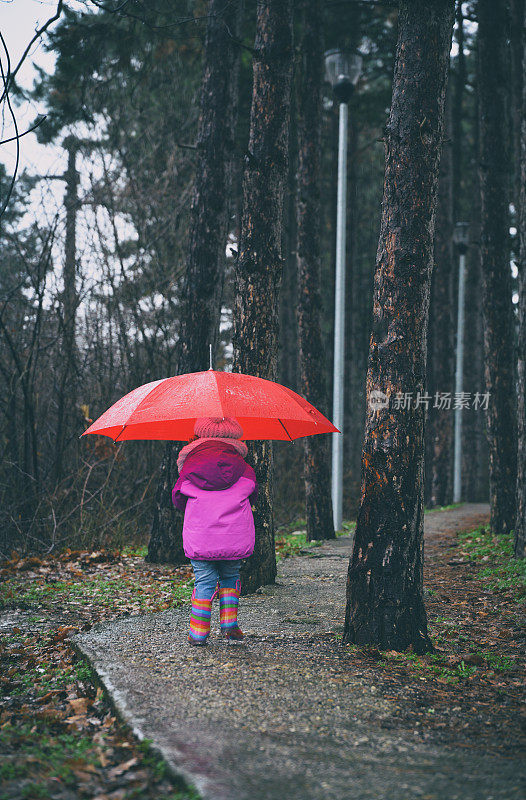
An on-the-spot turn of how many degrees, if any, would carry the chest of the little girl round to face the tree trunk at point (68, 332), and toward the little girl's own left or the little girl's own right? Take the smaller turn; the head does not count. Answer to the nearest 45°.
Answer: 0° — they already face it

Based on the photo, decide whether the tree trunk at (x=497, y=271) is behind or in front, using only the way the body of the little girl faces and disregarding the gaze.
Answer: in front

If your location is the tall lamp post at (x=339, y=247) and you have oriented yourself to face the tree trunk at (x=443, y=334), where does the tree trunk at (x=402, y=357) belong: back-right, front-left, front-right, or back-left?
back-right

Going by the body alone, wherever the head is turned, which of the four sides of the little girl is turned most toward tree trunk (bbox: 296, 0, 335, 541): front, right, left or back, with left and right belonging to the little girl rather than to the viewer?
front

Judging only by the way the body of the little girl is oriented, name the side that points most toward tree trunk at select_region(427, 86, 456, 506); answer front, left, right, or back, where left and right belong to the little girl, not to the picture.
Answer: front

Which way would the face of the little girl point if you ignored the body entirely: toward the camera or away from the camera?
away from the camera

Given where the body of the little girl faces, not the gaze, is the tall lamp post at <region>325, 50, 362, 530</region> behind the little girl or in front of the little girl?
in front

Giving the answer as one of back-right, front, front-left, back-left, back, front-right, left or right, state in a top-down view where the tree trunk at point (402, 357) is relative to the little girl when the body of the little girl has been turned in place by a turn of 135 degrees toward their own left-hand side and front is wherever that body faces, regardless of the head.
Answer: back-left

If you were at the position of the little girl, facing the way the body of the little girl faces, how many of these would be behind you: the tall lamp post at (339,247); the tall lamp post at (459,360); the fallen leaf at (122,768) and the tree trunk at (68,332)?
1

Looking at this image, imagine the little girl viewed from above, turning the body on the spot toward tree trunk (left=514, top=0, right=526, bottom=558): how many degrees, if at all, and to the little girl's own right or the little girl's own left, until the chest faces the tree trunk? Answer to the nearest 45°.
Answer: approximately 45° to the little girl's own right

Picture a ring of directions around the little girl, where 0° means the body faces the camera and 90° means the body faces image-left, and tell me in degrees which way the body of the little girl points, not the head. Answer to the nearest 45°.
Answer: approximately 180°

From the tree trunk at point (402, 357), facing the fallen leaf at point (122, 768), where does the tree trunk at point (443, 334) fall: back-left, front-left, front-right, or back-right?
back-right

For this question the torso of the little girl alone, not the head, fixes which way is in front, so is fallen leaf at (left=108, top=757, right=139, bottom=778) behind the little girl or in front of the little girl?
behind
